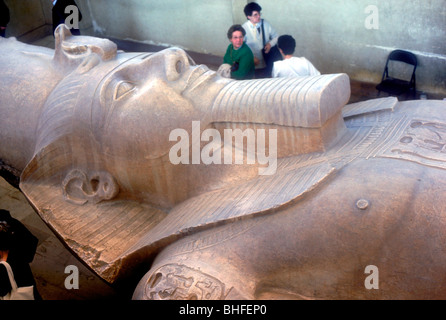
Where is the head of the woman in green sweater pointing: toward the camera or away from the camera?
toward the camera

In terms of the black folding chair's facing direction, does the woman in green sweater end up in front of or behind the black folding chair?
in front

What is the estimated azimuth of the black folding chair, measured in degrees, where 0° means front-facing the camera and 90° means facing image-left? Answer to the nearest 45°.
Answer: approximately 45°

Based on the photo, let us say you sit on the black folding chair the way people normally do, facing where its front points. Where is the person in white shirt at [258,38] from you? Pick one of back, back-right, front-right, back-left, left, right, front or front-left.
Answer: front-right

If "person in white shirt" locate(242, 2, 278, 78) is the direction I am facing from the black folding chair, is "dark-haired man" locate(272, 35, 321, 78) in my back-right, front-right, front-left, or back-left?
front-left

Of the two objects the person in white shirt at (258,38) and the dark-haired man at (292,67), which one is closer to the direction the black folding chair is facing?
the dark-haired man
